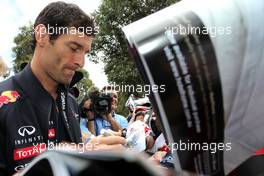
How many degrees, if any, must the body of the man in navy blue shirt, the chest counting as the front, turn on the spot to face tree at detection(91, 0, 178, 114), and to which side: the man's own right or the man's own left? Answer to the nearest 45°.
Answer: approximately 135° to the man's own left

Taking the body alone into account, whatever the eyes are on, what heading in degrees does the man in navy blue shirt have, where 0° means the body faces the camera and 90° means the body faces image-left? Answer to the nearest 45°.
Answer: approximately 315°

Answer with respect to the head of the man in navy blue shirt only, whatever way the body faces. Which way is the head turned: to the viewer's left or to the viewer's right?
to the viewer's right
